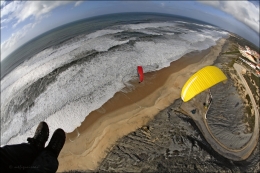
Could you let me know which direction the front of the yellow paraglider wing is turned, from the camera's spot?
facing away from the viewer and to the left of the viewer
